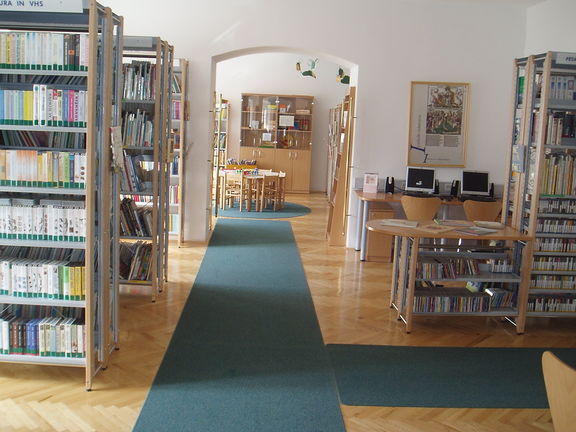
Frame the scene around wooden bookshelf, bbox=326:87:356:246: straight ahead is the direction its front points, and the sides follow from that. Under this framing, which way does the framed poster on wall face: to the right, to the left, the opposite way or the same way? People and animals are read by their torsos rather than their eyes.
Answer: to the left

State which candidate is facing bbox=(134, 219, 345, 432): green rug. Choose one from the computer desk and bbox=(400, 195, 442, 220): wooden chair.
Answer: the computer desk

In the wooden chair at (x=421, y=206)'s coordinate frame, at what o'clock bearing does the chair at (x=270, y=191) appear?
The chair is roughly at 11 o'clock from the wooden chair.

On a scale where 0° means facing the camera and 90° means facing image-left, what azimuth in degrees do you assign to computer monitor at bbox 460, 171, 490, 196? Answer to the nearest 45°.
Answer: approximately 0°

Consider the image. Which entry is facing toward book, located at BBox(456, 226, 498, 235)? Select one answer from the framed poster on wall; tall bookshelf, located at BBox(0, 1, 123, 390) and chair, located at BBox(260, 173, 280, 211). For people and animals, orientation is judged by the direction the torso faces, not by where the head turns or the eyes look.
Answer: the framed poster on wall

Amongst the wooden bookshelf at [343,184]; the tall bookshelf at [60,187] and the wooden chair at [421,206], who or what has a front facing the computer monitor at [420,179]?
the wooden chair

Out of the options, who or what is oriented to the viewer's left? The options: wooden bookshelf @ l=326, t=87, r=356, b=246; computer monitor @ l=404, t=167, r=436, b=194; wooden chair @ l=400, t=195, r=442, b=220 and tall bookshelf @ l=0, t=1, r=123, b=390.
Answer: the wooden bookshelf

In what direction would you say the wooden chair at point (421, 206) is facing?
away from the camera

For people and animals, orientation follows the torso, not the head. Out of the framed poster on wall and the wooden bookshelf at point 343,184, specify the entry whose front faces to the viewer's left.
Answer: the wooden bookshelf
